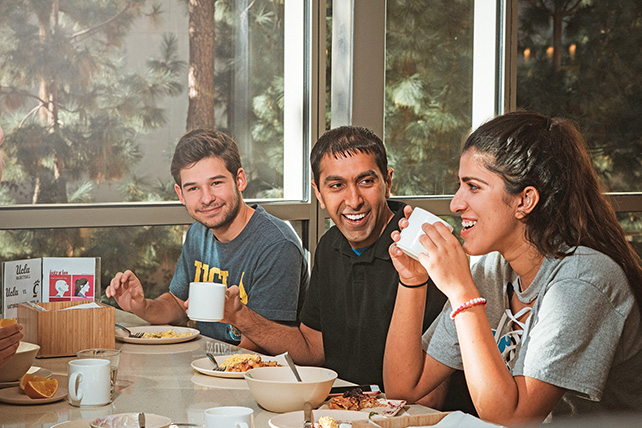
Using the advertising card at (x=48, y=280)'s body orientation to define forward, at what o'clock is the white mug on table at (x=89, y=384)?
The white mug on table is roughly at 12 o'clock from the advertising card.

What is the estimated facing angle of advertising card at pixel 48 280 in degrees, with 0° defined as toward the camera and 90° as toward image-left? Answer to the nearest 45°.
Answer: approximately 0°

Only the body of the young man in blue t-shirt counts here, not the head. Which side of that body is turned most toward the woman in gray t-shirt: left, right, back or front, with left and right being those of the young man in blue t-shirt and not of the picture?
left

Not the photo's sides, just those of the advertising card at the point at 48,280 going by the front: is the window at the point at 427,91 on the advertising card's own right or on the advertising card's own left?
on the advertising card's own left

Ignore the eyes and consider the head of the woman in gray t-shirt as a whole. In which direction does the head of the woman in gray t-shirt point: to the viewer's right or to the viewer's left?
to the viewer's left

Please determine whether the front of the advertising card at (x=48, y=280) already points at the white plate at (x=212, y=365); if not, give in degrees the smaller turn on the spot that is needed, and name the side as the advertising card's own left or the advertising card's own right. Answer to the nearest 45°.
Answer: approximately 45° to the advertising card's own left
